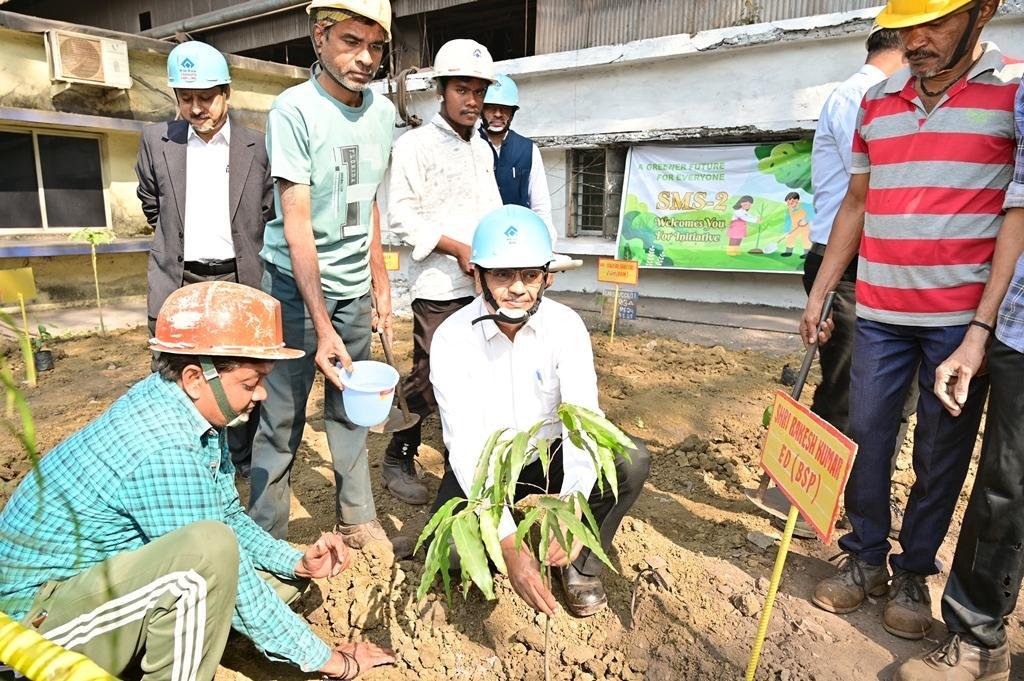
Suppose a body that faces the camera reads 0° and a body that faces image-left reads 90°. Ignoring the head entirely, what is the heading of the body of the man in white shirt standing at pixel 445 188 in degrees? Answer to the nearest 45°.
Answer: approximately 315°

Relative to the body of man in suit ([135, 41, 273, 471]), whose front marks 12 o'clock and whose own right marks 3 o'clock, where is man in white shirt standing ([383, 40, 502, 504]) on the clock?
The man in white shirt standing is roughly at 10 o'clock from the man in suit.

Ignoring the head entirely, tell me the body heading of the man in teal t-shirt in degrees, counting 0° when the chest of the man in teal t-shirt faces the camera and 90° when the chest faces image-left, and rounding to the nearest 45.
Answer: approximately 315°

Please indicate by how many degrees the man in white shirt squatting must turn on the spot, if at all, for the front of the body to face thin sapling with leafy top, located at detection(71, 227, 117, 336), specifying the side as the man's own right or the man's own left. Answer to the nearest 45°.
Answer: approximately 135° to the man's own right
